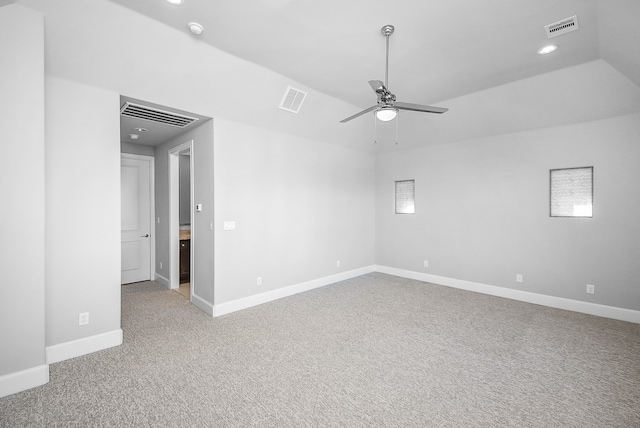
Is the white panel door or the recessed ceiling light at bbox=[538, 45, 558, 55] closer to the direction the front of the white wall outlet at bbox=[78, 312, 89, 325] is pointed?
the recessed ceiling light

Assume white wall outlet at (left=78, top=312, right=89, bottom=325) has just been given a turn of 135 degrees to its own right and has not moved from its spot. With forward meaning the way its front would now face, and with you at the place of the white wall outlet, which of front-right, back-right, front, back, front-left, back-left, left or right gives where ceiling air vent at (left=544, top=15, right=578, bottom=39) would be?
back

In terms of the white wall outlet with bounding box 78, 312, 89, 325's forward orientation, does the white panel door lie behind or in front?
behind

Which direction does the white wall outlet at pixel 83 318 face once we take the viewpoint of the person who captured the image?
facing the viewer

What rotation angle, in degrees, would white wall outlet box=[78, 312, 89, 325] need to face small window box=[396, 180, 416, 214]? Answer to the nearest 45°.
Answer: approximately 90° to its left

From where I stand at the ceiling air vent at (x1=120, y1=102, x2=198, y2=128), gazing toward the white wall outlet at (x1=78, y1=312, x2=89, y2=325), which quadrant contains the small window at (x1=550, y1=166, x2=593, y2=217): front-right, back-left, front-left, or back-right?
back-left

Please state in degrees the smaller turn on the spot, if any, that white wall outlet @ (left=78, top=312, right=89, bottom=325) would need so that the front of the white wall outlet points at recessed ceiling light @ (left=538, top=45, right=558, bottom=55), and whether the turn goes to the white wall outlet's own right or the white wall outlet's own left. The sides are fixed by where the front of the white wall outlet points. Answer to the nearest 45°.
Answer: approximately 45° to the white wall outlet's own left
